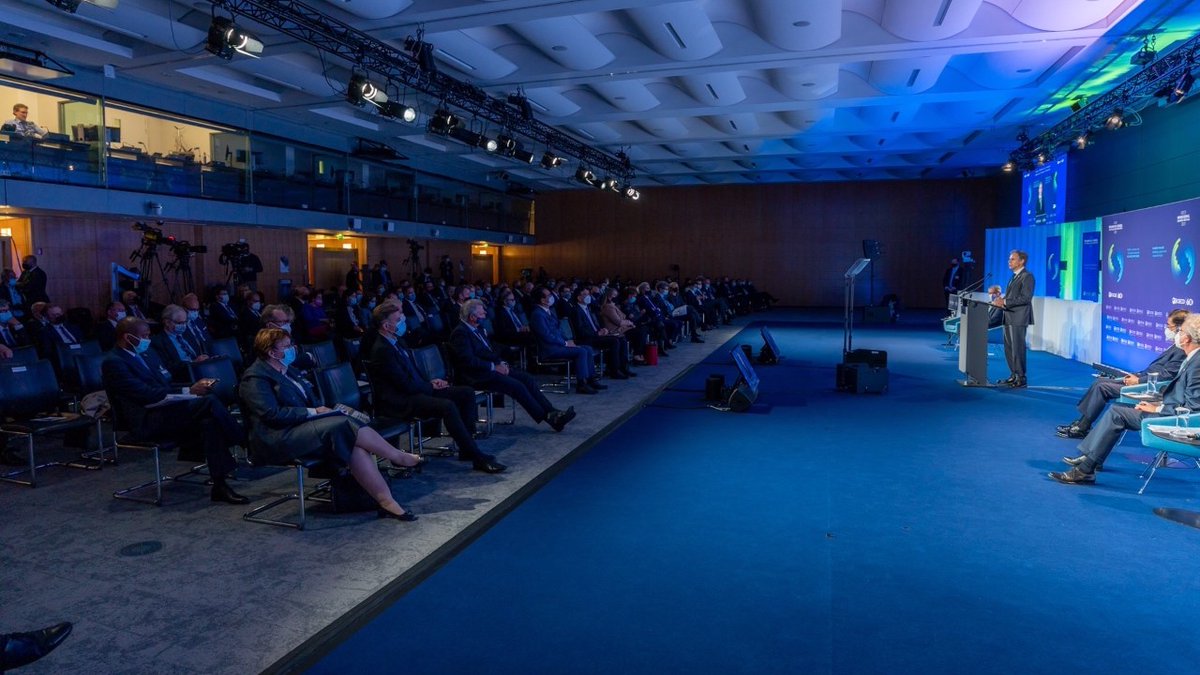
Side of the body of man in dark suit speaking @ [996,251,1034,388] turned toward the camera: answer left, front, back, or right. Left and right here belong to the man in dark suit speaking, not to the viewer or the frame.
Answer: left

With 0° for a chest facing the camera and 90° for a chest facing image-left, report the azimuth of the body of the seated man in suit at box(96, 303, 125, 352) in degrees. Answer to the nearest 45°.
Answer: approximately 315°

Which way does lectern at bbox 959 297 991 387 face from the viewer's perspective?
to the viewer's left

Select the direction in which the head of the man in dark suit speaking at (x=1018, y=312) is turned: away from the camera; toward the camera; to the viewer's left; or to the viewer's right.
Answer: to the viewer's left

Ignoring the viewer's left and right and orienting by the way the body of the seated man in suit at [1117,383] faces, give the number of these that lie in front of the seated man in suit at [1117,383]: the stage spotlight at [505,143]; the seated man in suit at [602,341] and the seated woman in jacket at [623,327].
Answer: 3

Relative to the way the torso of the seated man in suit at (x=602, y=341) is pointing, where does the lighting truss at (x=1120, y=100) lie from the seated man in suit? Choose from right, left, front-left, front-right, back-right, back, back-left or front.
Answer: front-left

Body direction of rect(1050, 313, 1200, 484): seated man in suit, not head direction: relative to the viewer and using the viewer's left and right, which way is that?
facing to the left of the viewer

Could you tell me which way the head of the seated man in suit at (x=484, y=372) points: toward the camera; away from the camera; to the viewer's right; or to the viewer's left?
to the viewer's right

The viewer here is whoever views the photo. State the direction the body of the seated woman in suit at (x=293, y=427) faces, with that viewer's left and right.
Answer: facing to the right of the viewer

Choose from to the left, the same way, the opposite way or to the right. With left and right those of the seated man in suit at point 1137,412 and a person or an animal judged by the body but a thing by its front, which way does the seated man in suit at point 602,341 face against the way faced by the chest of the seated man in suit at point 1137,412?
the opposite way

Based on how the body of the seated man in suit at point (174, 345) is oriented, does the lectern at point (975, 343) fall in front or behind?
in front

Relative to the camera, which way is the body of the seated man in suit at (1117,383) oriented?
to the viewer's left
